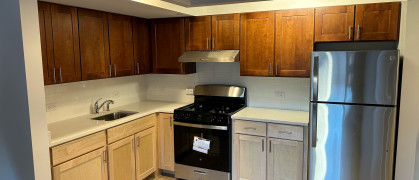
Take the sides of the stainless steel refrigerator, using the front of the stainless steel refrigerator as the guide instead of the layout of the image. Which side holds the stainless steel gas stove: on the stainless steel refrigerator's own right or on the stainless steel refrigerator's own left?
on the stainless steel refrigerator's own right

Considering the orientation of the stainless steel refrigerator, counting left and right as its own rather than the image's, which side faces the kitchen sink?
right

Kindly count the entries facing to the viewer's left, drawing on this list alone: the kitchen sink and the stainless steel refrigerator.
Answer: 0

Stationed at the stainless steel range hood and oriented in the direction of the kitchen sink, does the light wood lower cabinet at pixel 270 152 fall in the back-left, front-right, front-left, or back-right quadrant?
back-left

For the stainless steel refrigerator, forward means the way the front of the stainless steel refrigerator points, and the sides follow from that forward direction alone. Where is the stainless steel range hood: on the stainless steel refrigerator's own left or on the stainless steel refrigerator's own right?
on the stainless steel refrigerator's own right

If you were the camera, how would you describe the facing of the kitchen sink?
facing the viewer and to the right of the viewer

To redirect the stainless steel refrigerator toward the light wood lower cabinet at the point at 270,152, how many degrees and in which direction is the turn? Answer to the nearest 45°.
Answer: approximately 90° to its right

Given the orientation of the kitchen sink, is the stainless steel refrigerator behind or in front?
in front

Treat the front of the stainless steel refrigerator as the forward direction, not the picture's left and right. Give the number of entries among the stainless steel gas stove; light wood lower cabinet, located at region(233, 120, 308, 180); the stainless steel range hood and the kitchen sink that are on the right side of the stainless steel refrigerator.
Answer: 4

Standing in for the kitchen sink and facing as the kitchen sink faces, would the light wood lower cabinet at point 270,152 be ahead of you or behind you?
ahead

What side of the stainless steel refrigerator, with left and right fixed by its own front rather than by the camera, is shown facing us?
front
